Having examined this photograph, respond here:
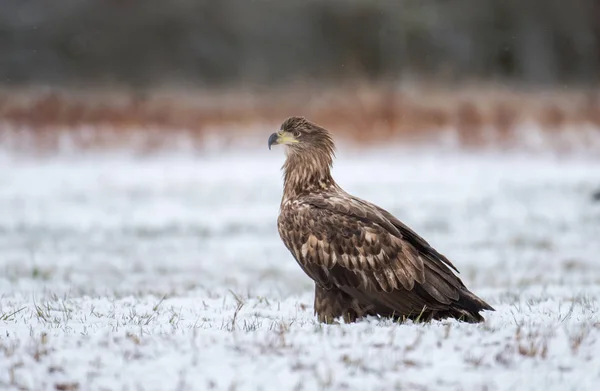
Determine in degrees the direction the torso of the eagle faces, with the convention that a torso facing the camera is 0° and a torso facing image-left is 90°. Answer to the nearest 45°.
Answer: approximately 90°
